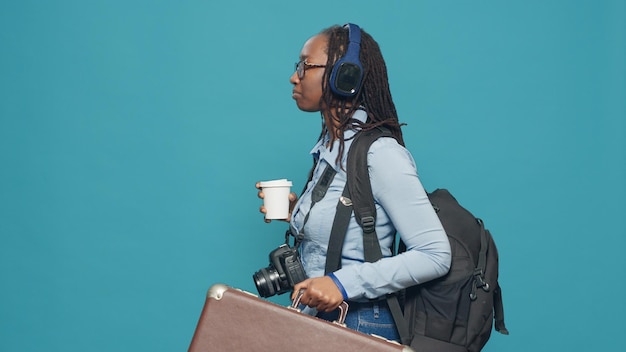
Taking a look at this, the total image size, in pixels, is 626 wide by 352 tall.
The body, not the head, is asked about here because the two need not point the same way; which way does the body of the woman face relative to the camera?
to the viewer's left
